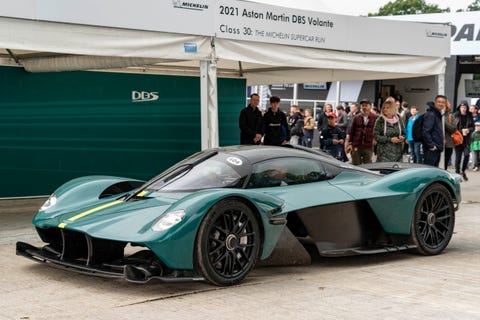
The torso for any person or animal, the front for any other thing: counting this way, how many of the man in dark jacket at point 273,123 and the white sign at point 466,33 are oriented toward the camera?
2
